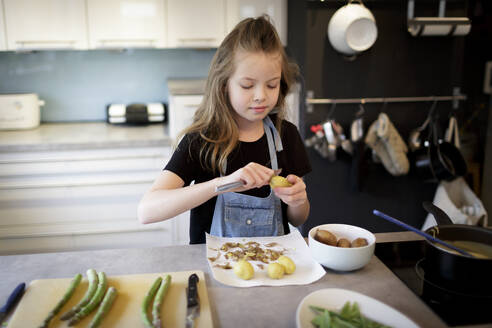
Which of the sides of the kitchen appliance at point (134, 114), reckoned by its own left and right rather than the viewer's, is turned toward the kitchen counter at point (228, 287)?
front

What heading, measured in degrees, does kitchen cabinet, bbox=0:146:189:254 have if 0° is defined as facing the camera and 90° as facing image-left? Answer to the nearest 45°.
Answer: approximately 0°

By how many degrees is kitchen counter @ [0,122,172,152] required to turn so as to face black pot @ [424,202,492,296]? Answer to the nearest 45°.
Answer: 0° — it already faces it

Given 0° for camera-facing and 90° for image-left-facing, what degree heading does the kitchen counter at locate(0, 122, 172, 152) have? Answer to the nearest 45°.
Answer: approximately 0°

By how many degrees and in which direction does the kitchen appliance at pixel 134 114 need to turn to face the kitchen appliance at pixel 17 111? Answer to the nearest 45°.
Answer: approximately 90° to its right

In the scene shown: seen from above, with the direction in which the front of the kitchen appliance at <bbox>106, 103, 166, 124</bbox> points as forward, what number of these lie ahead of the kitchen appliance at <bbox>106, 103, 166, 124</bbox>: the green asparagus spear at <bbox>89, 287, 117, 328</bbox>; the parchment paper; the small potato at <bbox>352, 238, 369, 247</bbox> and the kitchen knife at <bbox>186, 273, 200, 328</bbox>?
4

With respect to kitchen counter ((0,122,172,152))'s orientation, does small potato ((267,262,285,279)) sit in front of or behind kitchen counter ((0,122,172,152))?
in front

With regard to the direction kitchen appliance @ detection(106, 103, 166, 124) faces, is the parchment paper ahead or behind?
ahead

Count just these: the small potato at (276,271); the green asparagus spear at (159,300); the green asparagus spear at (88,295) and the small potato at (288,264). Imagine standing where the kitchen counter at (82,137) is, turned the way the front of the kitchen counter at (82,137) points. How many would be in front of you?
4
